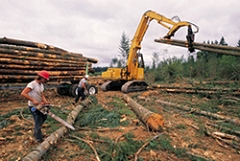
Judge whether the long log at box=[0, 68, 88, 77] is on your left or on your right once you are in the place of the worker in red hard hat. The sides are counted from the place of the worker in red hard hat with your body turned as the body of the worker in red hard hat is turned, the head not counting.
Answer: on your left

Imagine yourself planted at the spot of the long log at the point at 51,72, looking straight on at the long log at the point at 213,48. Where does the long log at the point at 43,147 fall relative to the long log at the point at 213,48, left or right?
right

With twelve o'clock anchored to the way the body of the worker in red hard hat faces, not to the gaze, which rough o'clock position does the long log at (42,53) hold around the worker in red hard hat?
The long log is roughly at 9 o'clock from the worker in red hard hat.

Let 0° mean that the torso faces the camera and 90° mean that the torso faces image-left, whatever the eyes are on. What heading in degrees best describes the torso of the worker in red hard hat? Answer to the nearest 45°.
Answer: approximately 270°

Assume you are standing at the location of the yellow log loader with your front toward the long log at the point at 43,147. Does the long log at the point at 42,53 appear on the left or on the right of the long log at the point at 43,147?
right

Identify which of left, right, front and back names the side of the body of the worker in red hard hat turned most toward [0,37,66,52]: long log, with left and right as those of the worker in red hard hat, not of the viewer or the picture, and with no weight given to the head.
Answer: left

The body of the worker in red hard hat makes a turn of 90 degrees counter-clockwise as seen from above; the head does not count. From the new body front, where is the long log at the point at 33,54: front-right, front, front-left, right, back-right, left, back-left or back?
front
